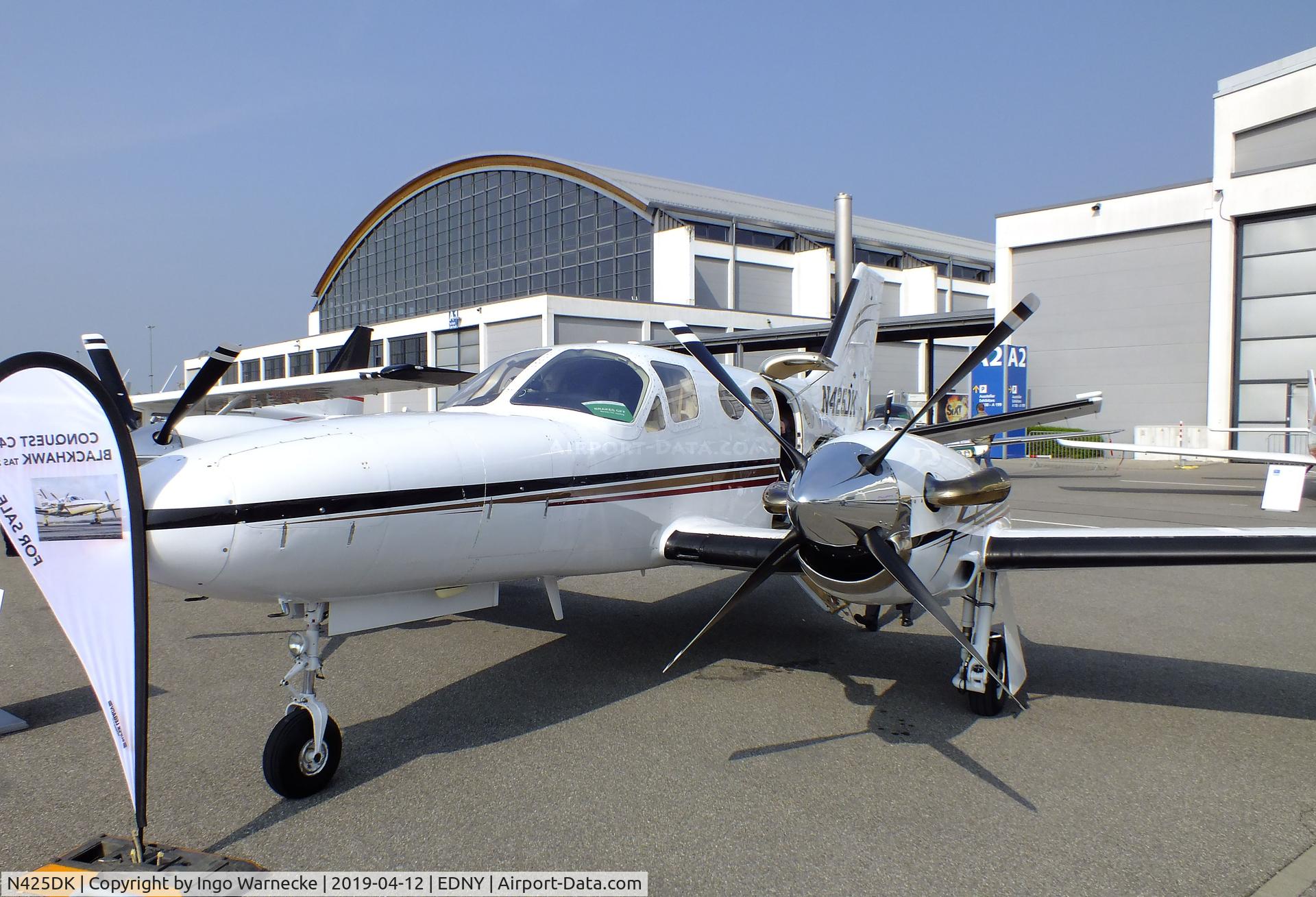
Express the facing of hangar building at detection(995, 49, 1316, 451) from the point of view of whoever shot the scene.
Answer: facing the viewer and to the left of the viewer

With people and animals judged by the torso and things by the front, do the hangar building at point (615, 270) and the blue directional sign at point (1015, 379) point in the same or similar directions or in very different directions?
same or similar directions

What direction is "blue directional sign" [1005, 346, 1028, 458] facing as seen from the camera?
toward the camera

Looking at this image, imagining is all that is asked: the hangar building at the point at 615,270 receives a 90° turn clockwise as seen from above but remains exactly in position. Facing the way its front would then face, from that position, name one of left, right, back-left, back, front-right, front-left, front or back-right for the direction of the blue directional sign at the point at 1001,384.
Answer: back

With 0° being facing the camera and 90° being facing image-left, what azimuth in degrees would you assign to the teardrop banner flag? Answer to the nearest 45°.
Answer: approximately 180°

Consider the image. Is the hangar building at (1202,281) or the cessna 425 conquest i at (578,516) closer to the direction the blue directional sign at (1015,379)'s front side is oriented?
the cessna 425 conquest i

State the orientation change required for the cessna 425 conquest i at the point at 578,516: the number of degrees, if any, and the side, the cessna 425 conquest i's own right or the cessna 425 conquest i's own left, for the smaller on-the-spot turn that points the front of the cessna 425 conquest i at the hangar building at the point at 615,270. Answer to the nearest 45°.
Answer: approximately 135° to the cessna 425 conquest i's own right

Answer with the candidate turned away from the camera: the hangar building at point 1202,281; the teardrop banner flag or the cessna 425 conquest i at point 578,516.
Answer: the teardrop banner flag

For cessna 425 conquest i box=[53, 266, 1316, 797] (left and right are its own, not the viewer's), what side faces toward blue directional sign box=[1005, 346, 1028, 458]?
back

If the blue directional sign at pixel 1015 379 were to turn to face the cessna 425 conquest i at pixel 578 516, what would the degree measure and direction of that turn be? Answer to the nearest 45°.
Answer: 0° — it already faces it

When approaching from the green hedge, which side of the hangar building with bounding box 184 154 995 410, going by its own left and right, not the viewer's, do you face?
left
